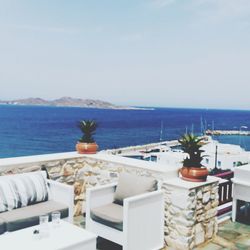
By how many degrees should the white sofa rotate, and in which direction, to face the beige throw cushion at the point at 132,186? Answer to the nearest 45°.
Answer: approximately 45° to its left

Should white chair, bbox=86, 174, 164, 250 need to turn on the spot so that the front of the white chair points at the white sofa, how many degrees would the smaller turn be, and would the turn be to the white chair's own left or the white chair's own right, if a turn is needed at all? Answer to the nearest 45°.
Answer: approximately 45° to the white chair's own right

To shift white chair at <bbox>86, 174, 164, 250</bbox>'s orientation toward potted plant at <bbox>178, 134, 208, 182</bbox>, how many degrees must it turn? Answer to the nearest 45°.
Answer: approximately 135° to its left

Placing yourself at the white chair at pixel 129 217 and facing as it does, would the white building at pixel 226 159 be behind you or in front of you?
behind

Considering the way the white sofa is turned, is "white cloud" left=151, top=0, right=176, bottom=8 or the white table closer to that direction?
the white table

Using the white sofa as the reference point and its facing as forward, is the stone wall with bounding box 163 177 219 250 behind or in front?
in front

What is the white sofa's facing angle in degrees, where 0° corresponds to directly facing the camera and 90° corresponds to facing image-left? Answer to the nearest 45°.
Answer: approximately 315°

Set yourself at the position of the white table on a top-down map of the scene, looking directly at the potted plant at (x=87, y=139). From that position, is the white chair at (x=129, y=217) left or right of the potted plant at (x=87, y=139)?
right

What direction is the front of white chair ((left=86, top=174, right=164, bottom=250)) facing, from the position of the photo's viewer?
facing the viewer and to the left of the viewer

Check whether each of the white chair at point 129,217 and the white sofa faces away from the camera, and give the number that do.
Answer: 0

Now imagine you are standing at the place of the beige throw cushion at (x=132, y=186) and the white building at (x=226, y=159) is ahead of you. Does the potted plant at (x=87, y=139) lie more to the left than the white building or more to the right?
left

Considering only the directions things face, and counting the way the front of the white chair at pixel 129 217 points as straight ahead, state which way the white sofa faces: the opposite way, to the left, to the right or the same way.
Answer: to the left

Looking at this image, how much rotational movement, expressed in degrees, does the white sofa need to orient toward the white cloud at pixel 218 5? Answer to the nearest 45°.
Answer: approximately 90° to its left

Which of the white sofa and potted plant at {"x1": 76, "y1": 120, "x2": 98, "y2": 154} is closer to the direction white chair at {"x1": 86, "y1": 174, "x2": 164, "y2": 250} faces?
the white sofa
